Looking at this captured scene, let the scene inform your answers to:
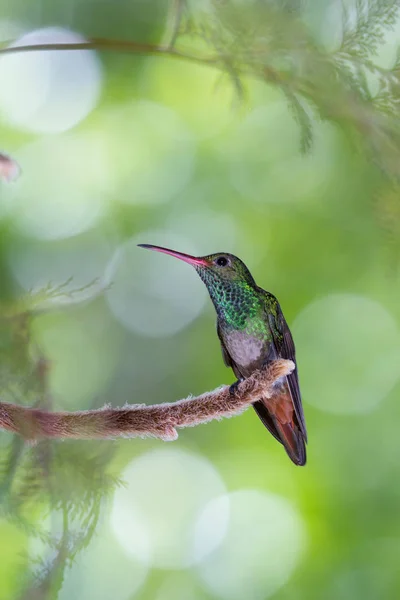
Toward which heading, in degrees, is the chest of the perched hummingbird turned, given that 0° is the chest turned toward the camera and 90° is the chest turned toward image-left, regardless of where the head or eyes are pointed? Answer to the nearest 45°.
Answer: approximately 45°
